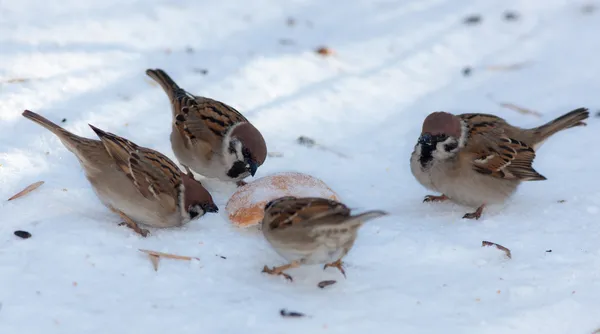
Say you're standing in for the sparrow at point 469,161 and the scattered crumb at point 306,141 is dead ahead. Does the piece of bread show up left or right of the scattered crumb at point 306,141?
left

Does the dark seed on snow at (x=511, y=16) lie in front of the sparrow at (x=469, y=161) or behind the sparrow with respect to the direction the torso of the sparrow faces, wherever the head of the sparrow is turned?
behind

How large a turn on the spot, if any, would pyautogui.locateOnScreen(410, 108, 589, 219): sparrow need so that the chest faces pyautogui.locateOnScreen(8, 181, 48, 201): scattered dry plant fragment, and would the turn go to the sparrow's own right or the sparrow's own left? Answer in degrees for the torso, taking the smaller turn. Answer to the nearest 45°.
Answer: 0° — it already faces it

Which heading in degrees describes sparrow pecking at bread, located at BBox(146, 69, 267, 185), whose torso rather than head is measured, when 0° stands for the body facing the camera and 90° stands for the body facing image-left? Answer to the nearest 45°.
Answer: approximately 315°

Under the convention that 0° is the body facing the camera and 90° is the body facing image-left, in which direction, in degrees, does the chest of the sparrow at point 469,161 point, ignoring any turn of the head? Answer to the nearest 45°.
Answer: approximately 45°

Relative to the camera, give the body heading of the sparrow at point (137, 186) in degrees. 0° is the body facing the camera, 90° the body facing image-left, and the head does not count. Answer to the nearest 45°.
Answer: approximately 270°

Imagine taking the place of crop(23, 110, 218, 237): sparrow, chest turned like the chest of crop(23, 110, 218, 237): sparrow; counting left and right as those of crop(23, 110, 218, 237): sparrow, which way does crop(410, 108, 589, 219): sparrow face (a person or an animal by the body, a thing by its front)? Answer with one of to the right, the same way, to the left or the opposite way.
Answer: the opposite way

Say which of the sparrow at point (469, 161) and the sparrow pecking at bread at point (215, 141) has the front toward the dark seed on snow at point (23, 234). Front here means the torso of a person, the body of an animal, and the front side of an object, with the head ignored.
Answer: the sparrow

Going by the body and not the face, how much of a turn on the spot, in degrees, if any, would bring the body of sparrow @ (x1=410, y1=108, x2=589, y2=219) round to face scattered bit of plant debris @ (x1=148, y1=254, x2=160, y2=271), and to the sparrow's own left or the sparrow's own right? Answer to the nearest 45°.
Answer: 0° — it already faces it
